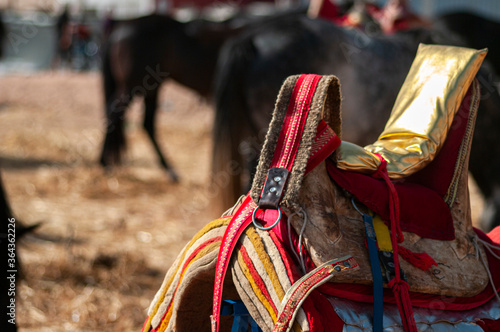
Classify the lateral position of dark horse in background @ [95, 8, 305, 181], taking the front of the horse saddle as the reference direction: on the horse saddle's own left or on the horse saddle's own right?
on the horse saddle's own right

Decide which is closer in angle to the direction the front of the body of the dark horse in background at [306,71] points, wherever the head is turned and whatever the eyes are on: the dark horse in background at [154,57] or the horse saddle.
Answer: the horse saddle

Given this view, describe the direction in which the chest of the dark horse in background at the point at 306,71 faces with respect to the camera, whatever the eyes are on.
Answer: to the viewer's right

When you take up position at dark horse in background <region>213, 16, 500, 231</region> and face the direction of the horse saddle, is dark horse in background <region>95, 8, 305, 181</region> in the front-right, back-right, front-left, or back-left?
back-right

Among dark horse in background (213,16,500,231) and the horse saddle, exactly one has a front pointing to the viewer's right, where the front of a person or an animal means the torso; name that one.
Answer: the dark horse in background

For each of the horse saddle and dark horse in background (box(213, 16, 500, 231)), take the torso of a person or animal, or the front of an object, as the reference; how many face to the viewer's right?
1

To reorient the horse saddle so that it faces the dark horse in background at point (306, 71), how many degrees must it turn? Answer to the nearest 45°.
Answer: approximately 135° to its right

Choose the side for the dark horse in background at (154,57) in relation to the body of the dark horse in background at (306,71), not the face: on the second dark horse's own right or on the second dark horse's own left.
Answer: on the second dark horse's own left

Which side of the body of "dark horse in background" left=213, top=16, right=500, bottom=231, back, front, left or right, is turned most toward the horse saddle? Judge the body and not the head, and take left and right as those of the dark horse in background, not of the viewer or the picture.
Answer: right
